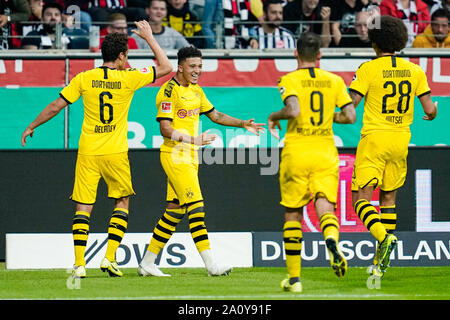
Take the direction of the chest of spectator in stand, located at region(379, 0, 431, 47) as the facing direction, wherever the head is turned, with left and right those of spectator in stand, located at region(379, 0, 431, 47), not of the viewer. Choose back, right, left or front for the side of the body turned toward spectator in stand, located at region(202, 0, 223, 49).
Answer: right

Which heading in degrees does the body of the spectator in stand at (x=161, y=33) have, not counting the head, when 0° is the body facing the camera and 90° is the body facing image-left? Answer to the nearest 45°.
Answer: approximately 0°

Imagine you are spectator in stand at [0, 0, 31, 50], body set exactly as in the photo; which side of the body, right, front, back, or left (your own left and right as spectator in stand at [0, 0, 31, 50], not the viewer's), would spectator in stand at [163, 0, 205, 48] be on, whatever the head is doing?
left

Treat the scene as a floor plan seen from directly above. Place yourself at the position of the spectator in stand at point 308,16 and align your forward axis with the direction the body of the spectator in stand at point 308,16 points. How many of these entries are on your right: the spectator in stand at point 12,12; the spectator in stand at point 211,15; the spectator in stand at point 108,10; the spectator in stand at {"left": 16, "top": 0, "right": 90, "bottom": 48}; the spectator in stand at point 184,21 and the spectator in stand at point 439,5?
5

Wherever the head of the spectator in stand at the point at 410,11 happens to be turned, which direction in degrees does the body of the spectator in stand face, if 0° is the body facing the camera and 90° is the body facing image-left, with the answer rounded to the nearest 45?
approximately 0°

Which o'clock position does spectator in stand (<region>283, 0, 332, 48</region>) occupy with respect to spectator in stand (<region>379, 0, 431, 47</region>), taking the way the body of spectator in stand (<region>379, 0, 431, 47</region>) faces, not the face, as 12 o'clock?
spectator in stand (<region>283, 0, 332, 48</region>) is roughly at 2 o'clock from spectator in stand (<region>379, 0, 431, 47</region>).

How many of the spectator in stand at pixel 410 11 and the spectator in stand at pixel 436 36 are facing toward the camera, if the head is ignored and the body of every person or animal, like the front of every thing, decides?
2

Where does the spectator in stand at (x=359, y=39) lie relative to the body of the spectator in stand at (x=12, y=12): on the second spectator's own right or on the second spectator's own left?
on the second spectator's own left

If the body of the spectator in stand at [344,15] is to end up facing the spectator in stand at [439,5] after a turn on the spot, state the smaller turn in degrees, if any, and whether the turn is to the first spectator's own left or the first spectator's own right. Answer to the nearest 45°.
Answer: approximately 135° to the first spectator's own left

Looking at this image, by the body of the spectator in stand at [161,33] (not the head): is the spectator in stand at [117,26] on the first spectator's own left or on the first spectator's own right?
on the first spectator's own right
